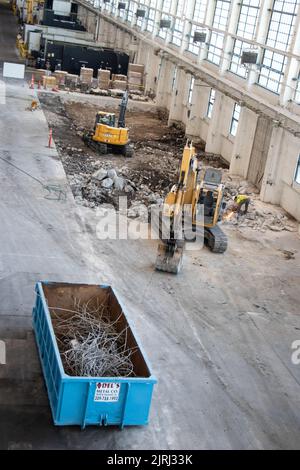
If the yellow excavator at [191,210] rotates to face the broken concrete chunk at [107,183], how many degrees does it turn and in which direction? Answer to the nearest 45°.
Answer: approximately 135° to its right

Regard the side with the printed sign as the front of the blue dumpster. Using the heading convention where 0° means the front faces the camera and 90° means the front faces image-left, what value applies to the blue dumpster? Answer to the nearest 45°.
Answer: approximately 0°

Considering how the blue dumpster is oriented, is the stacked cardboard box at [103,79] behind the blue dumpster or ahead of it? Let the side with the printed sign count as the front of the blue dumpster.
behind

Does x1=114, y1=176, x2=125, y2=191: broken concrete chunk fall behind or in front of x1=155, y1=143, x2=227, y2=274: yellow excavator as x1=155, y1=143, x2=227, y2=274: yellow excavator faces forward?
behind

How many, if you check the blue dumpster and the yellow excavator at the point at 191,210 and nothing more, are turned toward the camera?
2

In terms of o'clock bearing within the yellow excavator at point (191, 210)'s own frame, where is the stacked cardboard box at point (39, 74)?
The stacked cardboard box is roughly at 5 o'clock from the yellow excavator.

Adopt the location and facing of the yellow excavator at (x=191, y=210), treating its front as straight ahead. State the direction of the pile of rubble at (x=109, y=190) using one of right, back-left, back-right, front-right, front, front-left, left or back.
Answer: back-right

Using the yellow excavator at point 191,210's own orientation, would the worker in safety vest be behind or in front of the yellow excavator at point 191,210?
behind

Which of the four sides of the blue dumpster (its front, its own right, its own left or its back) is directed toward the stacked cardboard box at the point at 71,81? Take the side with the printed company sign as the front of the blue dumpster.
back

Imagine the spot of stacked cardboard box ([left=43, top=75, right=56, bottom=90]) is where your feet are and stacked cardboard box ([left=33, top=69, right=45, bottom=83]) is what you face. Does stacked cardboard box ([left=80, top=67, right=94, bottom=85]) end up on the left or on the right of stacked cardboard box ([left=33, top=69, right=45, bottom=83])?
right

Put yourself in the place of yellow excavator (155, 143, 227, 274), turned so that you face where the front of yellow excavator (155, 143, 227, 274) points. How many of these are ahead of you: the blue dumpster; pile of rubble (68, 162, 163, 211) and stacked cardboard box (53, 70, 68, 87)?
1

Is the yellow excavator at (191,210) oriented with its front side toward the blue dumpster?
yes

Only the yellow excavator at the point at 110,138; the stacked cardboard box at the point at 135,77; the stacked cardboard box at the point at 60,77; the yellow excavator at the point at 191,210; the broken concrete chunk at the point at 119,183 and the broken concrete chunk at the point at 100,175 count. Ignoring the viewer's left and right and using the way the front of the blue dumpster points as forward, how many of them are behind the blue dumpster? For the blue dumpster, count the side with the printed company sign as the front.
6

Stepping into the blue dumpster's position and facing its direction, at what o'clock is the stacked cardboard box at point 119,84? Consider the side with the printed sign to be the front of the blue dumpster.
The stacked cardboard box is roughly at 6 o'clock from the blue dumpster.
